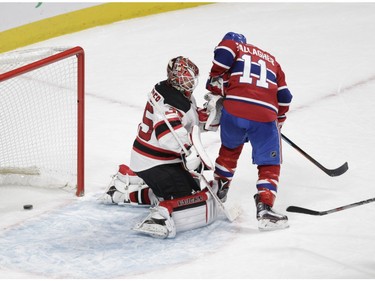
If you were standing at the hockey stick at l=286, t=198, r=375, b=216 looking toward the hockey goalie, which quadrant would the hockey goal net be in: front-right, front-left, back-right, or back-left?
front-right

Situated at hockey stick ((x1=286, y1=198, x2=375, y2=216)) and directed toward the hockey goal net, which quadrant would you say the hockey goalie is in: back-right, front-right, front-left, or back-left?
front-left

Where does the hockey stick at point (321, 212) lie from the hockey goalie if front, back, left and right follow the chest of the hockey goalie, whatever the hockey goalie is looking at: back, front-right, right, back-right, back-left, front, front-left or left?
front

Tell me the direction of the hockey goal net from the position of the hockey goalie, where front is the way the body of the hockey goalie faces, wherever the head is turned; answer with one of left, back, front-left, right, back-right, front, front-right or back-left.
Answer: back-left

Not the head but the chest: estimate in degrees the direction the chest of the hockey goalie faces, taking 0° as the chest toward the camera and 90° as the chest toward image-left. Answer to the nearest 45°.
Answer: approximately 270°

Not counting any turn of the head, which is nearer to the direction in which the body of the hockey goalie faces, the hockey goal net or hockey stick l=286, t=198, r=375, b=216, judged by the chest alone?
the hockey stick
